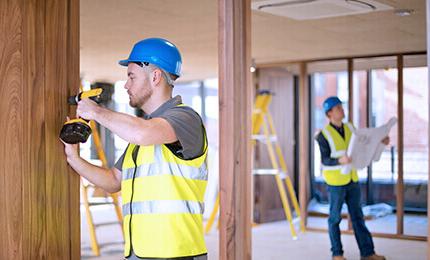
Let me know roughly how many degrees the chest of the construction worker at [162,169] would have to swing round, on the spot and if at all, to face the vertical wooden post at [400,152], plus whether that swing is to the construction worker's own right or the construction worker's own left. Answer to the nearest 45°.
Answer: approximately 135° to the construction worker's own right

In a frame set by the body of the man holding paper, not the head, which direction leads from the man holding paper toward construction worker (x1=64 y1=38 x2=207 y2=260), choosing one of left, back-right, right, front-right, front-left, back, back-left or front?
front-right

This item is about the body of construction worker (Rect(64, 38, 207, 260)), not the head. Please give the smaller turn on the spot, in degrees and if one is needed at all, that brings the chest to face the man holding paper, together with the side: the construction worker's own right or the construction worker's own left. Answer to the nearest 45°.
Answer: approximately 135° to the construction worker's own right

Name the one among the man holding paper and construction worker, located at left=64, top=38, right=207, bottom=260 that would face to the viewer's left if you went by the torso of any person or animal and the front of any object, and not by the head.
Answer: the construction worker

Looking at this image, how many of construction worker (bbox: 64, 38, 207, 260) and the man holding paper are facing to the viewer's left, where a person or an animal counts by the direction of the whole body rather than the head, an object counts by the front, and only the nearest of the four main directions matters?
1

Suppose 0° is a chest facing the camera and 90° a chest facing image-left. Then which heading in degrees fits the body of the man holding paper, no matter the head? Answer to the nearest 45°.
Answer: approximately 315°

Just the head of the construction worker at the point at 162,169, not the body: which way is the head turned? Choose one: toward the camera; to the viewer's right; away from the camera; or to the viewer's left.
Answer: to the viewer's left

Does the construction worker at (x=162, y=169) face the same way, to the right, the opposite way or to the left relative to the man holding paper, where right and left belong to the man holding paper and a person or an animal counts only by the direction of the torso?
to the right

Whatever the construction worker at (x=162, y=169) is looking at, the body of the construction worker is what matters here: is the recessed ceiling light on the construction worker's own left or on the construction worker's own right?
on the construction worker's own right

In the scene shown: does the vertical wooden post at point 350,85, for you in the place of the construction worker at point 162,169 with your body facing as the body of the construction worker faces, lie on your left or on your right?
on your right

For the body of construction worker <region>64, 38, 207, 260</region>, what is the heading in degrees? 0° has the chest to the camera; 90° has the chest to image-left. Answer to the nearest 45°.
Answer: approximately 90°
